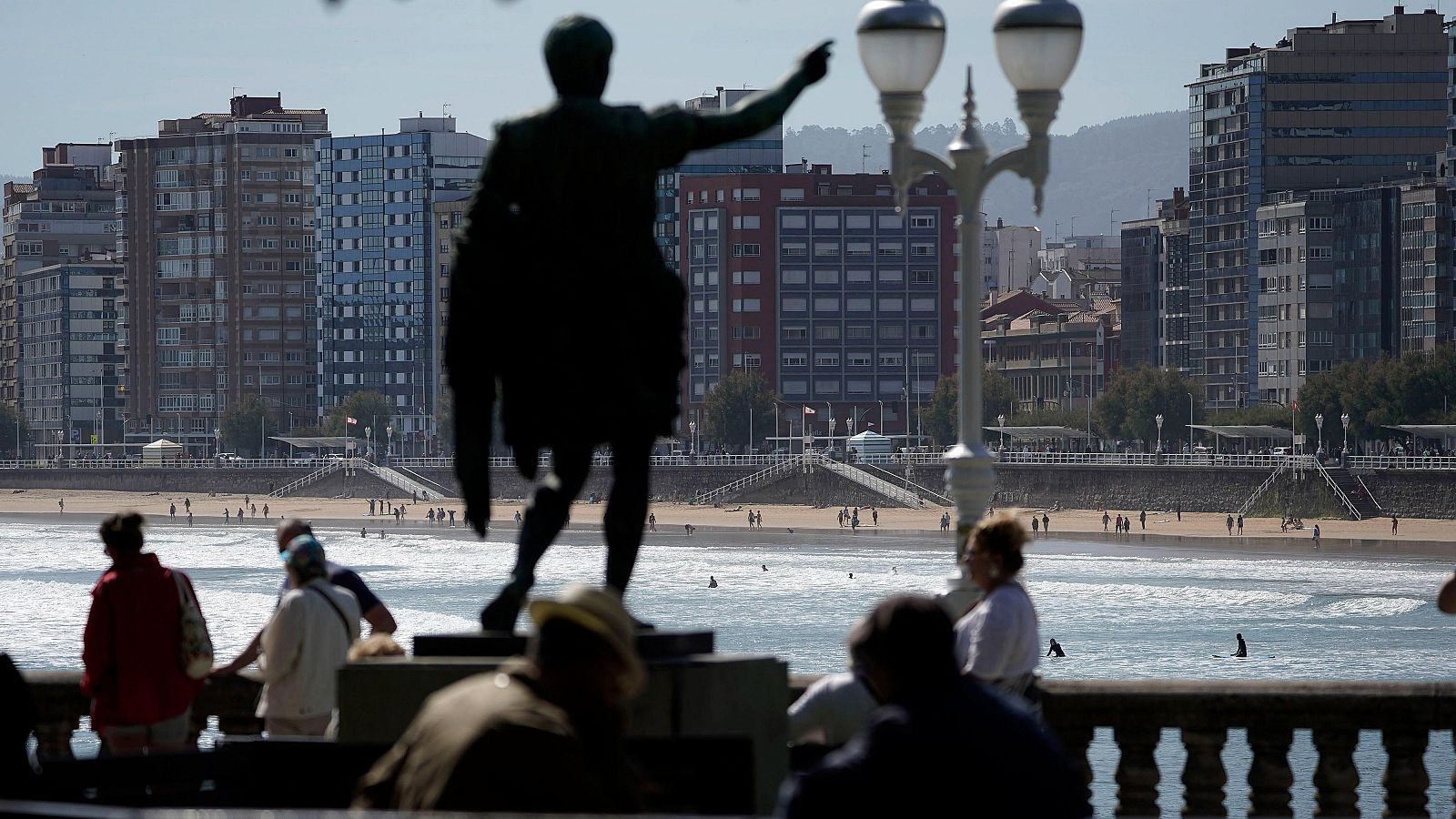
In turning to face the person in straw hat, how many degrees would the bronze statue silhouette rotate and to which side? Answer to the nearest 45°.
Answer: approximately 180°

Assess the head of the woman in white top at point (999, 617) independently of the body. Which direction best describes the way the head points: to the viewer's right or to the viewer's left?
to the viewer's left

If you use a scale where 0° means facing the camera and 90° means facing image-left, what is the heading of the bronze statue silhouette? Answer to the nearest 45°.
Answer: approximately 180°

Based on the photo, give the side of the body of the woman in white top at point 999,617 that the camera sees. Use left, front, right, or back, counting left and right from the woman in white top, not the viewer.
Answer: left

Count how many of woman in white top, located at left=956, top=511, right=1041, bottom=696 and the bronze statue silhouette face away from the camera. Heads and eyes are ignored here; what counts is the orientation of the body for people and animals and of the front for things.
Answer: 1

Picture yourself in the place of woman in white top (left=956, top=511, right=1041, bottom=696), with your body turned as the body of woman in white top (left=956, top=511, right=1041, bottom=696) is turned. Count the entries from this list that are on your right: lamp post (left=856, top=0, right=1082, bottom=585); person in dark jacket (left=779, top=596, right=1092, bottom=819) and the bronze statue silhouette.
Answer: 1
